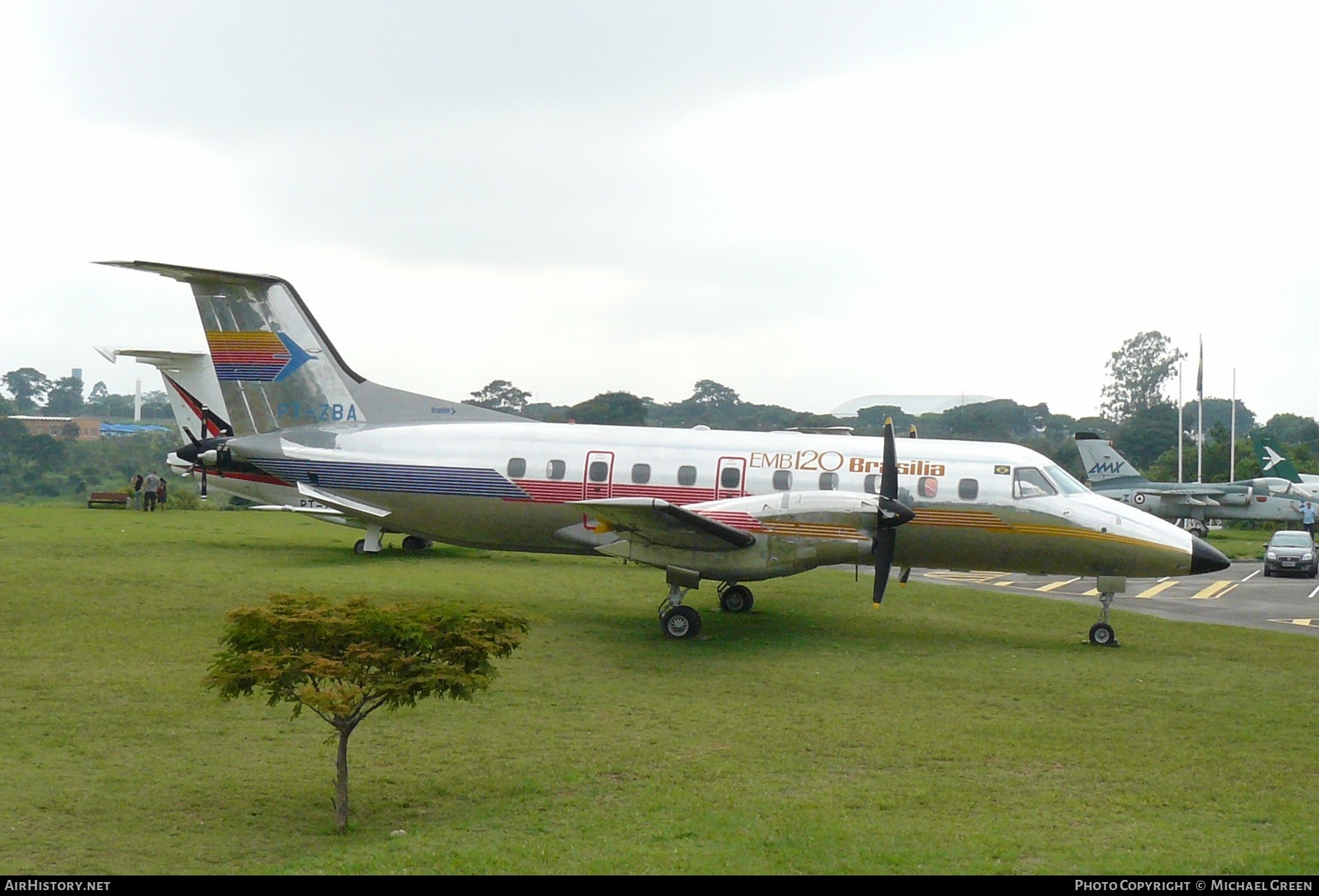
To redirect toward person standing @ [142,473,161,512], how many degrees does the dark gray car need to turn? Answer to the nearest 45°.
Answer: approximately 90° to its right

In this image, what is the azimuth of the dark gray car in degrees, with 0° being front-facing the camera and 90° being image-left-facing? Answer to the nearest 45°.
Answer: approximately 0°

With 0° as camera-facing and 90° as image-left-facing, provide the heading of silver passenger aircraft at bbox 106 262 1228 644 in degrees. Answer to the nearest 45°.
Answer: approximately 270°

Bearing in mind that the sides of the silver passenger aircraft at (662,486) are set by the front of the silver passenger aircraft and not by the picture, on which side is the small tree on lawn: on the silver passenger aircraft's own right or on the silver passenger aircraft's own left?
on the silver passenger aircraft's own right

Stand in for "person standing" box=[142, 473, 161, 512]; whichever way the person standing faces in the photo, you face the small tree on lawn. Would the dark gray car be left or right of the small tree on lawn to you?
left

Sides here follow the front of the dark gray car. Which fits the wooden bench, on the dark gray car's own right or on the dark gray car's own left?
on the dark gray car's own right

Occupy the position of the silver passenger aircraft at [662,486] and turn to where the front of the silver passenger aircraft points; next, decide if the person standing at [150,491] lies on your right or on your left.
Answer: on your left
